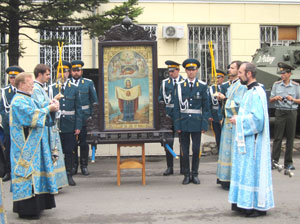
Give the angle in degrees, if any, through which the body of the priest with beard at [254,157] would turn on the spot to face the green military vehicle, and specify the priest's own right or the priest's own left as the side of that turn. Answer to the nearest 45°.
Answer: approximately 90° to the priest's own right

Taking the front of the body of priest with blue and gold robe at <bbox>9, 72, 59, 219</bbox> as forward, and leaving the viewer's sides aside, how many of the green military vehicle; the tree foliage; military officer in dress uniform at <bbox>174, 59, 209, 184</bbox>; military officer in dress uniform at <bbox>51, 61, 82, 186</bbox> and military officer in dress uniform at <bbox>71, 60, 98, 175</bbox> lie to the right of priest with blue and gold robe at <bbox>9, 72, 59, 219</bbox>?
0

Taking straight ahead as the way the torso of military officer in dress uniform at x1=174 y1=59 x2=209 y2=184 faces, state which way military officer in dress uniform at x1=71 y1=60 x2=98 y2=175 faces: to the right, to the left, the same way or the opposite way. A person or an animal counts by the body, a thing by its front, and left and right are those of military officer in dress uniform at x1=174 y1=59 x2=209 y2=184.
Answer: the same way

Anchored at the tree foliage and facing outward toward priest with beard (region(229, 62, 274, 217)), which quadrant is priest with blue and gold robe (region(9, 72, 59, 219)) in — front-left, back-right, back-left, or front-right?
front-right

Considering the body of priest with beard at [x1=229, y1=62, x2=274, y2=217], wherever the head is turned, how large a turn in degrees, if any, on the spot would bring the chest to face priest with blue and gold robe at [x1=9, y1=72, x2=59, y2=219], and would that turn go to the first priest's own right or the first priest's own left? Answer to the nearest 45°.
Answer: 0° — they already face them

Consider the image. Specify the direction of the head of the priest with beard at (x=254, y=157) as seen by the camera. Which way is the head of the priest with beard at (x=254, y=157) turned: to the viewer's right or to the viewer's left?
to the viewer's left

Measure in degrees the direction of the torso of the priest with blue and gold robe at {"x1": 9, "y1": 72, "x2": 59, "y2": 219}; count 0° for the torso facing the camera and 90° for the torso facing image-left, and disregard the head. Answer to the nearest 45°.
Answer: approximately 270°

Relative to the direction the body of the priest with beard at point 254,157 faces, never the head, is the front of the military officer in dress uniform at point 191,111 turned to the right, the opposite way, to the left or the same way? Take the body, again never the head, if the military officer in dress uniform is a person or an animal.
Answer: to the left

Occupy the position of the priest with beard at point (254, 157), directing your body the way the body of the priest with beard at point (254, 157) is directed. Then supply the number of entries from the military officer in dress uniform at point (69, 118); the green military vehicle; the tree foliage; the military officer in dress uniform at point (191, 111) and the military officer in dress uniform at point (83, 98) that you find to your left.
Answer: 0

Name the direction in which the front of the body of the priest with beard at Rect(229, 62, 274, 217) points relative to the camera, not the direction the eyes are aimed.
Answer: to the viewer's left

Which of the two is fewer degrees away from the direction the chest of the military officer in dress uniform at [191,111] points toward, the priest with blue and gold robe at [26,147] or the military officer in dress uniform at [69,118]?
the priest with blue and gold robe

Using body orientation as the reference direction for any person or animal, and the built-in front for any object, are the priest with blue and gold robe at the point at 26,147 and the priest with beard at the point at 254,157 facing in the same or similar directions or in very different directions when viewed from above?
very different directions

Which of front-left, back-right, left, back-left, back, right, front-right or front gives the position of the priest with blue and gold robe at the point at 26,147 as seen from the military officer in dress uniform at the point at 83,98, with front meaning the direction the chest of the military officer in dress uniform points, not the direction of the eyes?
front

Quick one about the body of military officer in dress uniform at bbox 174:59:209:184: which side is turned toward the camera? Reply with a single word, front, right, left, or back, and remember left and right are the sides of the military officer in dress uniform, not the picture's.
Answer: front

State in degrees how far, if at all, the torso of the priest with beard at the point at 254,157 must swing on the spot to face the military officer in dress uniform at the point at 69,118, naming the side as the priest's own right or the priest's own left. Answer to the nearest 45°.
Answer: approximately 45° to the priest's own right

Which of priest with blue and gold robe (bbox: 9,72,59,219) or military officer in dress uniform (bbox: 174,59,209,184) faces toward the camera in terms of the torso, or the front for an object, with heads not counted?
the military officer in dress uniform
